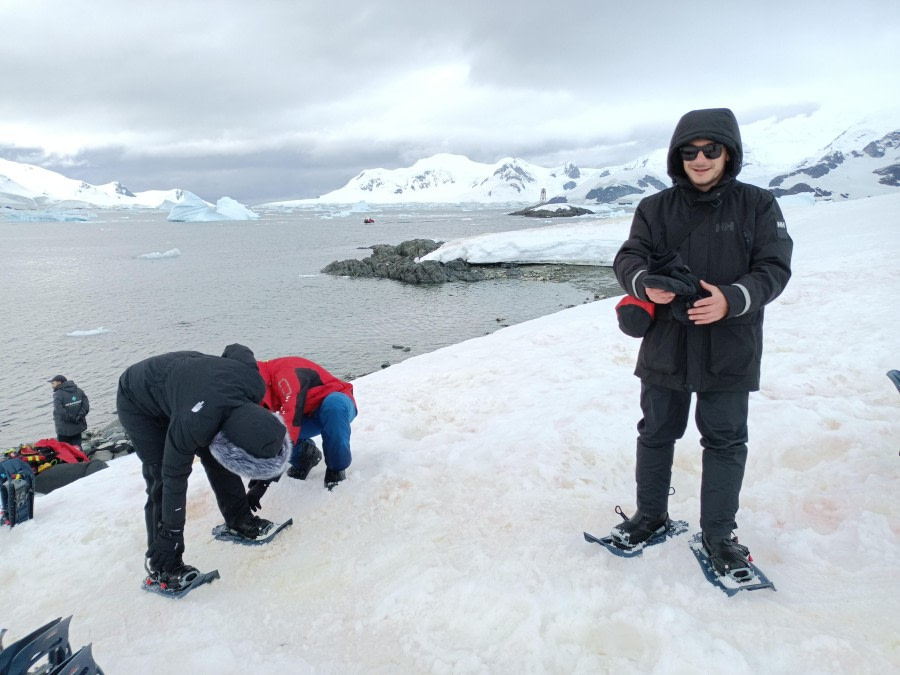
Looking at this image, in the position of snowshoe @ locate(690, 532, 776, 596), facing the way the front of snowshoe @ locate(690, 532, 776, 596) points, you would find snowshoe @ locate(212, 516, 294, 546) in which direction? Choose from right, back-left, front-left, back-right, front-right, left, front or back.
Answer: back-right

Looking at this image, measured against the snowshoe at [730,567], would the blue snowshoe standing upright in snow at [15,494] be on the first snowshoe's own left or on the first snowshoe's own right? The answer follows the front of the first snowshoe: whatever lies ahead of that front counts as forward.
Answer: on the first snowshoe's own right

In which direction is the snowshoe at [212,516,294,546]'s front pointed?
to the viewer's right

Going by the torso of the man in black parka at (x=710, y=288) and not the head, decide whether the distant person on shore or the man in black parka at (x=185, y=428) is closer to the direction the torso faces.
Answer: the man in black parka

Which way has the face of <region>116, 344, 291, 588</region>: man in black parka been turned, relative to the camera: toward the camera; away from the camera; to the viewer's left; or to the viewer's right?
to the viewer's right

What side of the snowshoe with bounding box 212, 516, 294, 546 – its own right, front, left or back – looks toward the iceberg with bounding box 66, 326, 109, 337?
left

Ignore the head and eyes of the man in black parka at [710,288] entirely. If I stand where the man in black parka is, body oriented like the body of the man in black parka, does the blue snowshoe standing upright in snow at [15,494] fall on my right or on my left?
on my right

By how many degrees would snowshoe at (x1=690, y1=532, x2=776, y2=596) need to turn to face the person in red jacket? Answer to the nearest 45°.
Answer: approximately 135° to its right

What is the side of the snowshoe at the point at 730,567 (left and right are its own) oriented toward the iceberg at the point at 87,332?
back

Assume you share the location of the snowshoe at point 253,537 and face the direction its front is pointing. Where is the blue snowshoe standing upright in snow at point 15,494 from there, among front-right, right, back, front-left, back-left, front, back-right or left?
back-left

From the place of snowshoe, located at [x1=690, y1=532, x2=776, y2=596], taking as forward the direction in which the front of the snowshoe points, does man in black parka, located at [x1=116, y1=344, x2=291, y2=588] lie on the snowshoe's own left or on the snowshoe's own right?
on the snowshoe's own right
